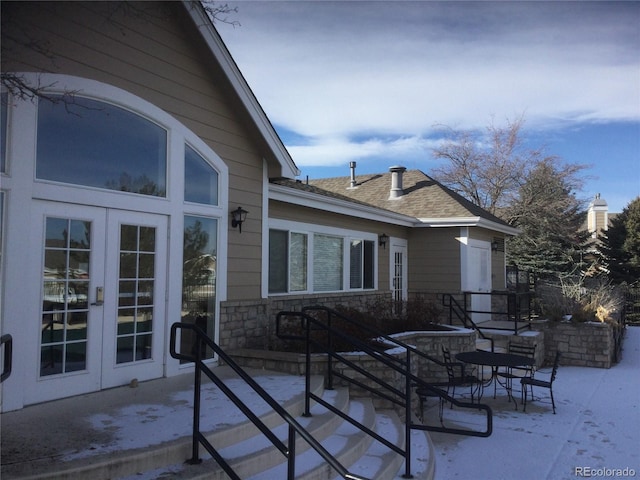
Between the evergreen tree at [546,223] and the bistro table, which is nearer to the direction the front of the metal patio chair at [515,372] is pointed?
the bistro table

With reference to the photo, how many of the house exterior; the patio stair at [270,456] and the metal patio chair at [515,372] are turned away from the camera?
0

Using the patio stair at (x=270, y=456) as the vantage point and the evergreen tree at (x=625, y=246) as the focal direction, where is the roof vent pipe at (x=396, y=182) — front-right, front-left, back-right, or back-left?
front-left

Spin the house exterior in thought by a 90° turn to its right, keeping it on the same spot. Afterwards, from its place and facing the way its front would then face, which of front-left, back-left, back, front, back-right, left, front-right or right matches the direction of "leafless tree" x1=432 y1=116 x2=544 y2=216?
back

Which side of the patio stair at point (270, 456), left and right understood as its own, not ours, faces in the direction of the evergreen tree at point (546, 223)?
left

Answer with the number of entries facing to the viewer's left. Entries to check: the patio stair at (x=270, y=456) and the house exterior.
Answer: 0

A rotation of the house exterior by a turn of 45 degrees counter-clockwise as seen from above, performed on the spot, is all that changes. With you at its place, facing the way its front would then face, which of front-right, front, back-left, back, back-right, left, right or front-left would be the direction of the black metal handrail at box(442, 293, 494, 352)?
front-left

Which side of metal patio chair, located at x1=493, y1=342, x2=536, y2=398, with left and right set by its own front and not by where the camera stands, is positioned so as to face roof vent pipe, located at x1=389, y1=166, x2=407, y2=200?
right

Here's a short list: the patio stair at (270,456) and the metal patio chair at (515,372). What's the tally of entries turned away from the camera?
0

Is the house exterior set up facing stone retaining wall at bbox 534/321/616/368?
no

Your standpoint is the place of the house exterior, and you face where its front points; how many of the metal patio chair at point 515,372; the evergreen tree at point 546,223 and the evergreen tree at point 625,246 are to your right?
0

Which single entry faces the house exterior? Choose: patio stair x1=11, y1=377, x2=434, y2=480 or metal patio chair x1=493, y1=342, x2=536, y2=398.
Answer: the metal patio chair

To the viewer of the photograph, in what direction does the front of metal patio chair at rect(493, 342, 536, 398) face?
facing the viewer and to the left of the viewer

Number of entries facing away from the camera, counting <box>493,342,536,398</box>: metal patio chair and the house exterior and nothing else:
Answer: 0

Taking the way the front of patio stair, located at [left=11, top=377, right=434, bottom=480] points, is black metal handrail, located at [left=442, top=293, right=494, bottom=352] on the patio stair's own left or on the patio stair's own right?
on the patio stair's own left

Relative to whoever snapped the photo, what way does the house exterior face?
facing the viewer and to the right of the viewer

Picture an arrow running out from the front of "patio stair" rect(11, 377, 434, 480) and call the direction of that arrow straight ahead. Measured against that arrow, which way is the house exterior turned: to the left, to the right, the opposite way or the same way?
the same way

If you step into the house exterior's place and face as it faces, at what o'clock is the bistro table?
The bistro table is roughly at 10 o'clock from the house exterior.
